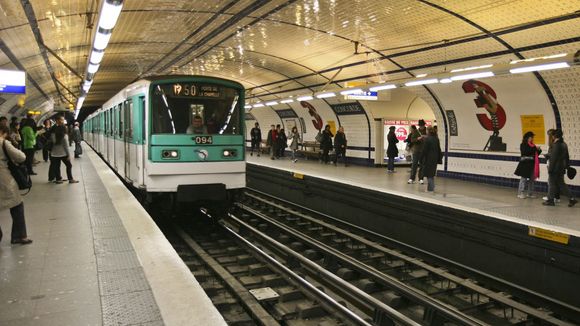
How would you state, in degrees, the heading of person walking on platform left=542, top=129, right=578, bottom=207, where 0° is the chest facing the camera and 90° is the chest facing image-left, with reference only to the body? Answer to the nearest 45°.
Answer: approximately 90°

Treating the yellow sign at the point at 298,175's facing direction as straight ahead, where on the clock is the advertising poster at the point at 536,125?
The advertising poster is roughly at 8 o'clock from the yellow sign.

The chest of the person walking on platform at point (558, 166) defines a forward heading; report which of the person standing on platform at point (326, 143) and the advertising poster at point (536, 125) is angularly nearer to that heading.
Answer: the person standing on platform

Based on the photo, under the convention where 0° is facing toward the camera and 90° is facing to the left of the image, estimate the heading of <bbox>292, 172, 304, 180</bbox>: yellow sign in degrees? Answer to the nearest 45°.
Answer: approximately 45°

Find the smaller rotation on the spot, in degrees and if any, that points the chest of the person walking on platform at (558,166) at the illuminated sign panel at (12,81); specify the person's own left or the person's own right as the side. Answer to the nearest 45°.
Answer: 0° — they already face it
